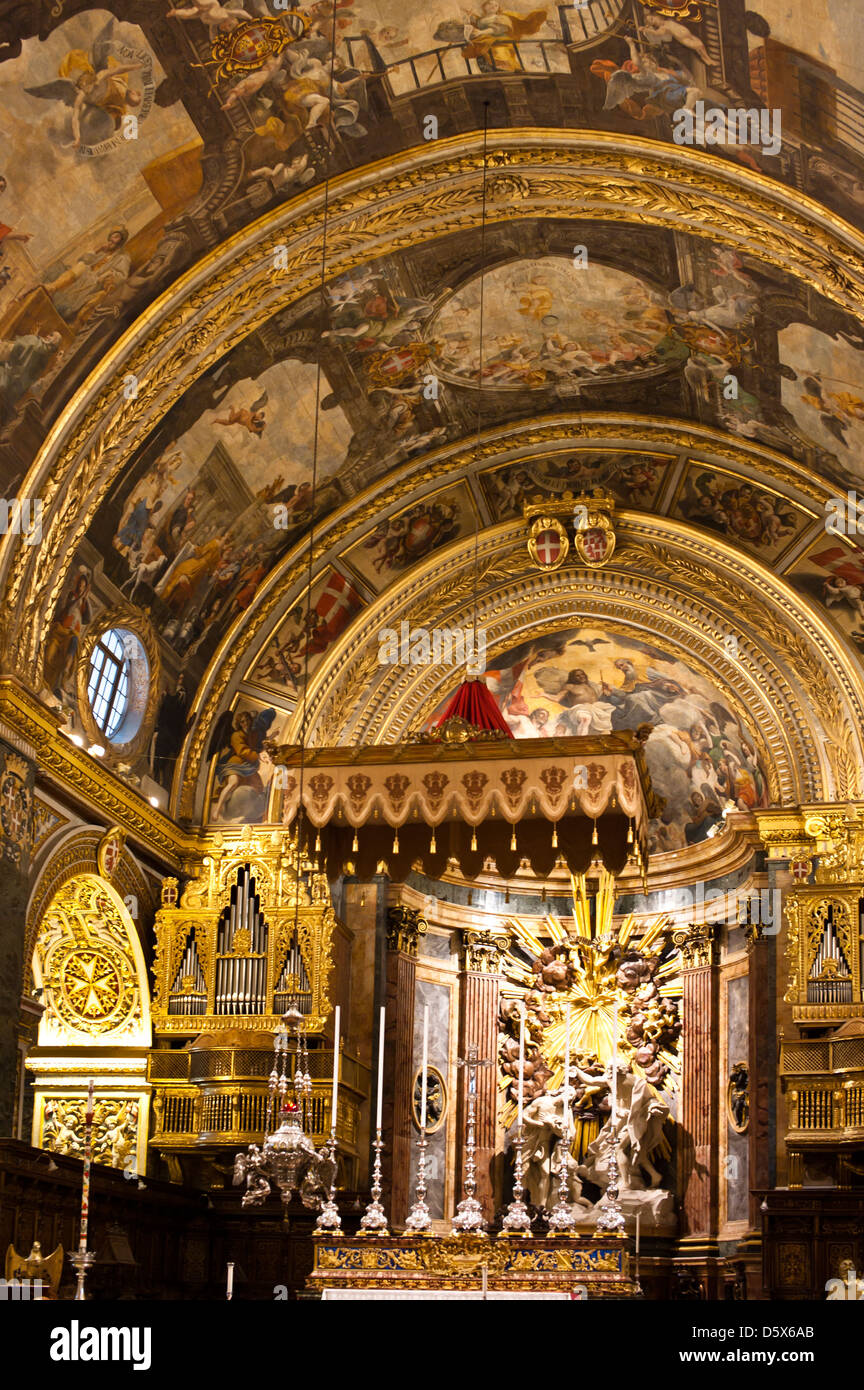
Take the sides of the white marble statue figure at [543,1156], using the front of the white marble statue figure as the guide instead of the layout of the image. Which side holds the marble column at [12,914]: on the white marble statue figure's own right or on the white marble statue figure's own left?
on the white marble statue figure's own right

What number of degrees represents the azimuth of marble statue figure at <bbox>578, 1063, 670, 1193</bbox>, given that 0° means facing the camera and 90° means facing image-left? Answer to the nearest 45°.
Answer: approximately 45°

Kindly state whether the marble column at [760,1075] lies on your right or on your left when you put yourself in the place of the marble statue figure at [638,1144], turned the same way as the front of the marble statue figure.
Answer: on your left

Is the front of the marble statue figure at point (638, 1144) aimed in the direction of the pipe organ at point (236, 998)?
yes

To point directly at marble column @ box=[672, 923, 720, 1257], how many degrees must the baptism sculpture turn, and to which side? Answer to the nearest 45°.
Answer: approximately 45° to its left

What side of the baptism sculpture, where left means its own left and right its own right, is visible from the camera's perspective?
front

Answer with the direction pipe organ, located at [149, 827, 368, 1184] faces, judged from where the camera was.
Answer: facing the viewer

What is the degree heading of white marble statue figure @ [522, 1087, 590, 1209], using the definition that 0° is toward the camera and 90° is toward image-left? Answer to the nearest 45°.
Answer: approximately 315°
